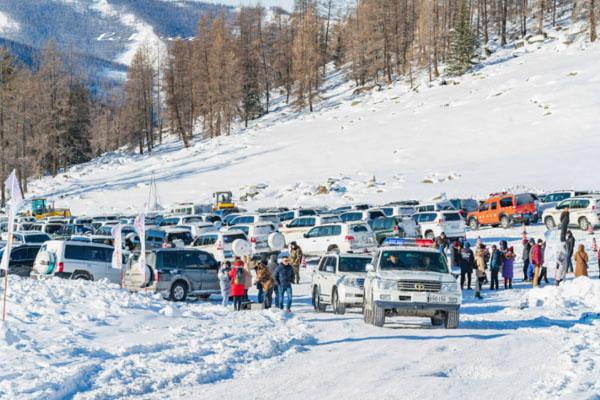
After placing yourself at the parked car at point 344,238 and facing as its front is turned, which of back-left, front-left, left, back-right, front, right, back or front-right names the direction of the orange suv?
right

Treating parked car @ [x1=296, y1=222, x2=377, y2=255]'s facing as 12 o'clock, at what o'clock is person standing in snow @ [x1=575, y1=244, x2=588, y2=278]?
The person standing in snow is roughly at 6 o'clock from the parked car.

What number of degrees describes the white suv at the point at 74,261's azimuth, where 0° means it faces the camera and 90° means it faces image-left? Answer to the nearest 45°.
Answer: approximately 225°

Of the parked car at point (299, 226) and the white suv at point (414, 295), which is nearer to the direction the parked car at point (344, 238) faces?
the parked car
